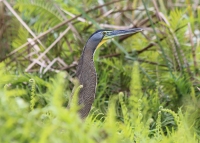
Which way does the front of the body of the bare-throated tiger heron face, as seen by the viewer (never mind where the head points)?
to the viewer's right
